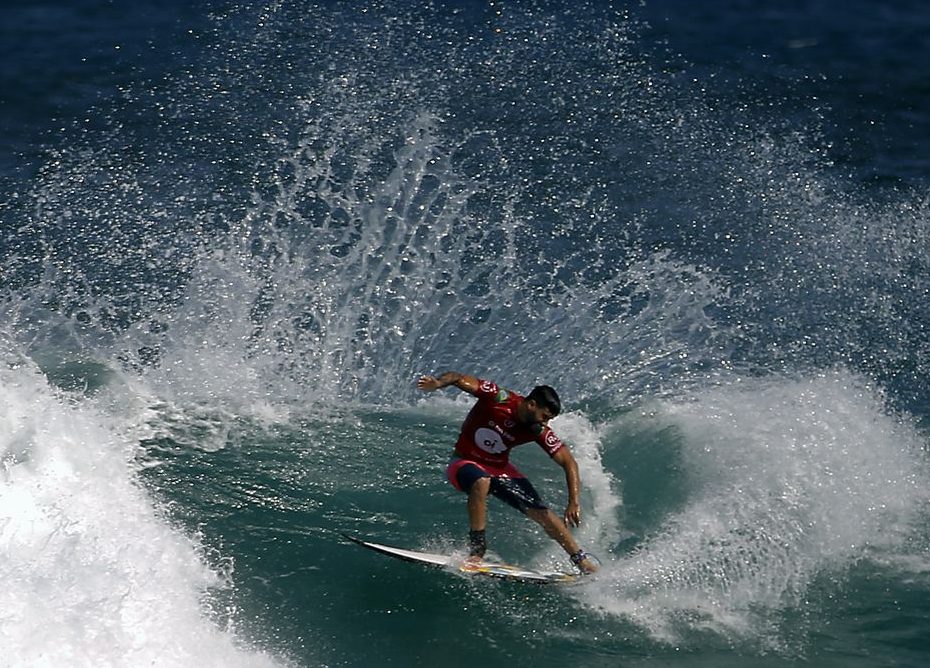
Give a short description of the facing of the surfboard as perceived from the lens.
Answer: facing to the left of the viewer
